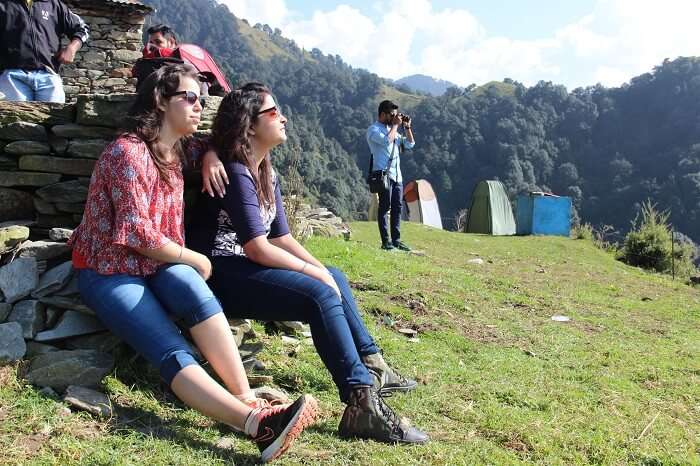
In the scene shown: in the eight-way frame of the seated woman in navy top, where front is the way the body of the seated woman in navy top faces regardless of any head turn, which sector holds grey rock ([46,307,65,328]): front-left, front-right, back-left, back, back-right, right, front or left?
back

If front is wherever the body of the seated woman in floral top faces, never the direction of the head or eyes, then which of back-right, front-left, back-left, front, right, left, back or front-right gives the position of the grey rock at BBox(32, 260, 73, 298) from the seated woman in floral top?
back

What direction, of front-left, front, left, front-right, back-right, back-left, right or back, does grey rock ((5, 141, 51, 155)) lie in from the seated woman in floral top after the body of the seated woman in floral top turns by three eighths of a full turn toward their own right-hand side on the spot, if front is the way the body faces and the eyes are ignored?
front-right

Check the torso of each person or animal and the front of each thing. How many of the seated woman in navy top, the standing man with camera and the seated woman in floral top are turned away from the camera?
0

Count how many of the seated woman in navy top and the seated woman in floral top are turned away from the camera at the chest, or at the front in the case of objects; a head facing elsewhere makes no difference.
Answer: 0

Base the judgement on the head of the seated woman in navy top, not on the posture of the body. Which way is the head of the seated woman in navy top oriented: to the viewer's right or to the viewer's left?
to the viewer's right

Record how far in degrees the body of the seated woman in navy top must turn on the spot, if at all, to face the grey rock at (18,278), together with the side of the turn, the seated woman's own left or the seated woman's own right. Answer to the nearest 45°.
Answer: approximately 180°

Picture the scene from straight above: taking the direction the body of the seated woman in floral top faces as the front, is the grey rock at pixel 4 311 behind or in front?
behind

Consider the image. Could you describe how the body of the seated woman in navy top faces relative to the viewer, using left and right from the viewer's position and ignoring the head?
facing to the right of the viewer

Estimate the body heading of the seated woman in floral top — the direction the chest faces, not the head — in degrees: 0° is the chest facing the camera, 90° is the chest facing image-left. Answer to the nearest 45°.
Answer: approximately 315°
